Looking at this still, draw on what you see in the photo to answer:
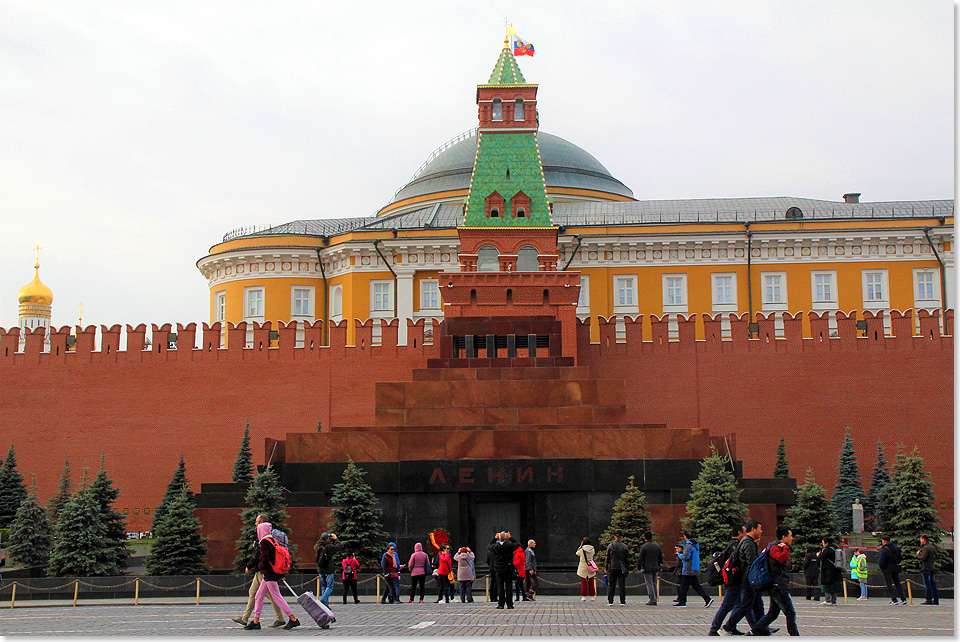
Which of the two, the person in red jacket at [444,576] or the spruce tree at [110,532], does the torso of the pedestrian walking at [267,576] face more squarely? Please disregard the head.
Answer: the spruce tree

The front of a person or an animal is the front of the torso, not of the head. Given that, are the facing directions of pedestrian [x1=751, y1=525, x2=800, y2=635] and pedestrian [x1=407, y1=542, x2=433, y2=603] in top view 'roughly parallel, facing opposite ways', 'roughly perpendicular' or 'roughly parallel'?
roughly perpendicular

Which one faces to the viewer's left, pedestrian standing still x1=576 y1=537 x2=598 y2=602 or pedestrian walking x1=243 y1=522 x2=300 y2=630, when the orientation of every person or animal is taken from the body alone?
pedestrian walking x1=243 y1=522 x2=300 y2=630

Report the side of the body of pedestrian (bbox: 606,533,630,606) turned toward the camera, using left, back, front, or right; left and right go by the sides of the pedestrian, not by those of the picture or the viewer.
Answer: back

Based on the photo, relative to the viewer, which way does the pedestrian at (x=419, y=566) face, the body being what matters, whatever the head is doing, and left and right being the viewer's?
facing away from the viewer

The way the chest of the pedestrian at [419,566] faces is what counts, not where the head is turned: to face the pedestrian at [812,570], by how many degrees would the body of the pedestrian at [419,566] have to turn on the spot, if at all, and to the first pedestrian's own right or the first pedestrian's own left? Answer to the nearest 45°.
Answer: approximately 90° to the first pedestrian's own right

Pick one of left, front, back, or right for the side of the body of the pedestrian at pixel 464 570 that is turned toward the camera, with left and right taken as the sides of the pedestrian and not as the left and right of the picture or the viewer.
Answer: back
